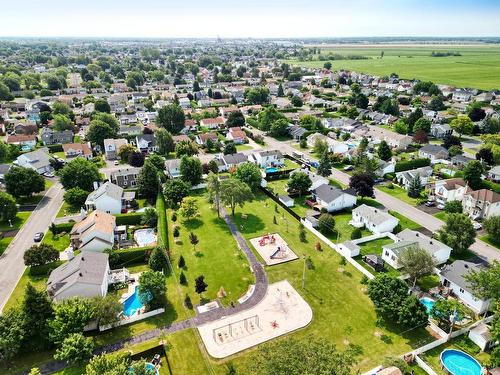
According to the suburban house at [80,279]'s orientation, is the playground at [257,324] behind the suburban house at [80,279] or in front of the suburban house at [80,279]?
behind

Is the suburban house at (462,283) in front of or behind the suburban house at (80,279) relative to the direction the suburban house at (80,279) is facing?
behind

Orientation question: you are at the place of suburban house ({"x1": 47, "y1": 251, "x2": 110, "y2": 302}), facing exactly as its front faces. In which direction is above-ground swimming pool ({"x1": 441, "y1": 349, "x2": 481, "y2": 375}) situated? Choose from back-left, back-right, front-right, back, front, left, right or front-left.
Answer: back-left

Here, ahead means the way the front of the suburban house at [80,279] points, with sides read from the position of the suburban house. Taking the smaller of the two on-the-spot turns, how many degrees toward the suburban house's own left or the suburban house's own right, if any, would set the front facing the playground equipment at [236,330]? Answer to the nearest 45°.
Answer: approximately 135° to the suburban house's own left

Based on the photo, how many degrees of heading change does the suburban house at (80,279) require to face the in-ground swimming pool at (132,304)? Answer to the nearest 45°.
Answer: approximately 135° to its left

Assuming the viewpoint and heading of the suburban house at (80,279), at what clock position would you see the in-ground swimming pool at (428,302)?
The in-ground swimming pool is roughly at 7 o'clock from the suburban house.

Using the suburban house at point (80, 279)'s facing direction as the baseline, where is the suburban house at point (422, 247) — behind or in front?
behind

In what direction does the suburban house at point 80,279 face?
to the viewer's left
